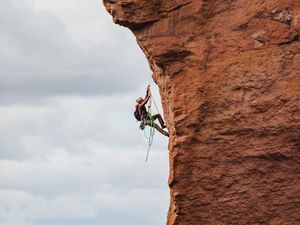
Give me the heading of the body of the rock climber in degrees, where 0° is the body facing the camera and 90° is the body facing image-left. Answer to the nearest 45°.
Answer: approximately 270°
